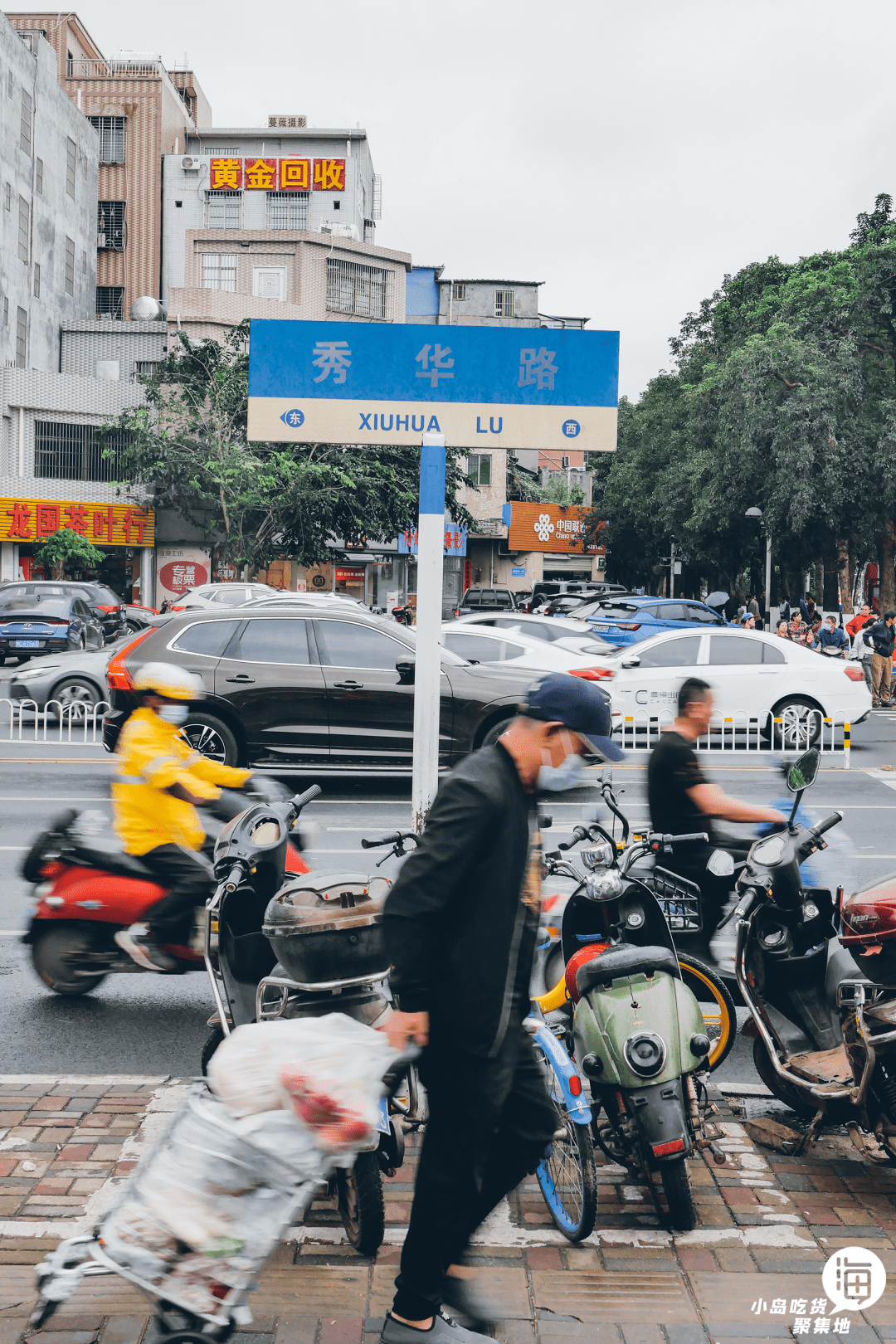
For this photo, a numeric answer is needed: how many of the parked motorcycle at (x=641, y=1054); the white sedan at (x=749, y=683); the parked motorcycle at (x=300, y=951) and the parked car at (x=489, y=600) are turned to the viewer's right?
0

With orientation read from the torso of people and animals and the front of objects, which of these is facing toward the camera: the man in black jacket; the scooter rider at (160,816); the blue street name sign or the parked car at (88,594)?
the blue street name sign

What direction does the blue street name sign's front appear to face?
toward the camera

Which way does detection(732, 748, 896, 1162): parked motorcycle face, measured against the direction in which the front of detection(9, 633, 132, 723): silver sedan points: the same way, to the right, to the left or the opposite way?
to the right

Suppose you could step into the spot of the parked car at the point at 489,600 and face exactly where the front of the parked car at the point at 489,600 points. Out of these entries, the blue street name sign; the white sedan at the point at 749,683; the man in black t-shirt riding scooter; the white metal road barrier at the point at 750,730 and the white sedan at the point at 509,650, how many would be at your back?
5

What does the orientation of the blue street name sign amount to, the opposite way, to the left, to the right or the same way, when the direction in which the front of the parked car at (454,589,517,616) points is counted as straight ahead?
the opposite way

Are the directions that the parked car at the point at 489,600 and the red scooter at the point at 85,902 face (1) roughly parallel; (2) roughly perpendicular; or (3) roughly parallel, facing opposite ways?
roughly perpendicular

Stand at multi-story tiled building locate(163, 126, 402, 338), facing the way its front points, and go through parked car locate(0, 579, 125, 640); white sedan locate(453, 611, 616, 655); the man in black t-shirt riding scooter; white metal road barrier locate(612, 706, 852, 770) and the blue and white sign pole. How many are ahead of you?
5

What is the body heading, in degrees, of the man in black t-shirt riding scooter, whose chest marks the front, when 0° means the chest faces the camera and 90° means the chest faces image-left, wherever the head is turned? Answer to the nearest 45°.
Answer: approximately 270°

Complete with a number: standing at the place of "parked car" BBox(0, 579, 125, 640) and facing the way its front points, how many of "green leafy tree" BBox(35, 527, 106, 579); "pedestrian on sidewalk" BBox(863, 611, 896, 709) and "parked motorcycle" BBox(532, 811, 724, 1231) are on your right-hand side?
1

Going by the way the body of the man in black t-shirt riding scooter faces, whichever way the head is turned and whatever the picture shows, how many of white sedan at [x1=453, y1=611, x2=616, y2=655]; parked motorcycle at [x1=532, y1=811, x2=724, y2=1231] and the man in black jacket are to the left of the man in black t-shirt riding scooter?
1

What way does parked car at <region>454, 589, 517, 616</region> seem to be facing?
away from the camera

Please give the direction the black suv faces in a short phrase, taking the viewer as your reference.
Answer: facing to the right of the viewer

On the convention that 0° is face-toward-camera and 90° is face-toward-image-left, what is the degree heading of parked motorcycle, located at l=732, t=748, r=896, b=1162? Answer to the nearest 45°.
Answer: approximately 135°
